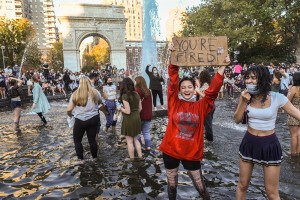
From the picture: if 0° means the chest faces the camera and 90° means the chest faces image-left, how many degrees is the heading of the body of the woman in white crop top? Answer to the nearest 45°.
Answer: approximately 45°

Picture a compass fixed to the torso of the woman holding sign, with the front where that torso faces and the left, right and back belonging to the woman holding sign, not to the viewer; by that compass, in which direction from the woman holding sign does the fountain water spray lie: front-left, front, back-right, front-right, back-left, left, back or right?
back

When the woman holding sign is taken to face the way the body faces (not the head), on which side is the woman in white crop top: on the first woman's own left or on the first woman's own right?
on the first woman's own left

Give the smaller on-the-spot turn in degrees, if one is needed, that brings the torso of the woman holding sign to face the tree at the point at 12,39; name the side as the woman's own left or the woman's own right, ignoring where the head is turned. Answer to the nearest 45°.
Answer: approximately 135° to the woman's own right

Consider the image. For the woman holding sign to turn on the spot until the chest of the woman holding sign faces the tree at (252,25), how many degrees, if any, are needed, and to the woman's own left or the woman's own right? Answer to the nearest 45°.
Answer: approximately 180°

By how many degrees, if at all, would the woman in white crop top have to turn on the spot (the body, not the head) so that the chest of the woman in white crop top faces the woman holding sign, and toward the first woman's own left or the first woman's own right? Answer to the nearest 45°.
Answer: approximately 45° to the first woman's own right

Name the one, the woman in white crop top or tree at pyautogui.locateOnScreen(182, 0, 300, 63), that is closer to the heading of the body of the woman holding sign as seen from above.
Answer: the woman in white crop top

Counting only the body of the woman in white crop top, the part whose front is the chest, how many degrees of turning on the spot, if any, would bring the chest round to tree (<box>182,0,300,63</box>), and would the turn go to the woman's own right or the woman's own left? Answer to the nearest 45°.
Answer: approximately 135° to the woman's own right

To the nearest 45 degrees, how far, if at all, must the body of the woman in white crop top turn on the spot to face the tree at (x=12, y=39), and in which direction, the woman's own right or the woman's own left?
approximately 90° to the woman's own right
